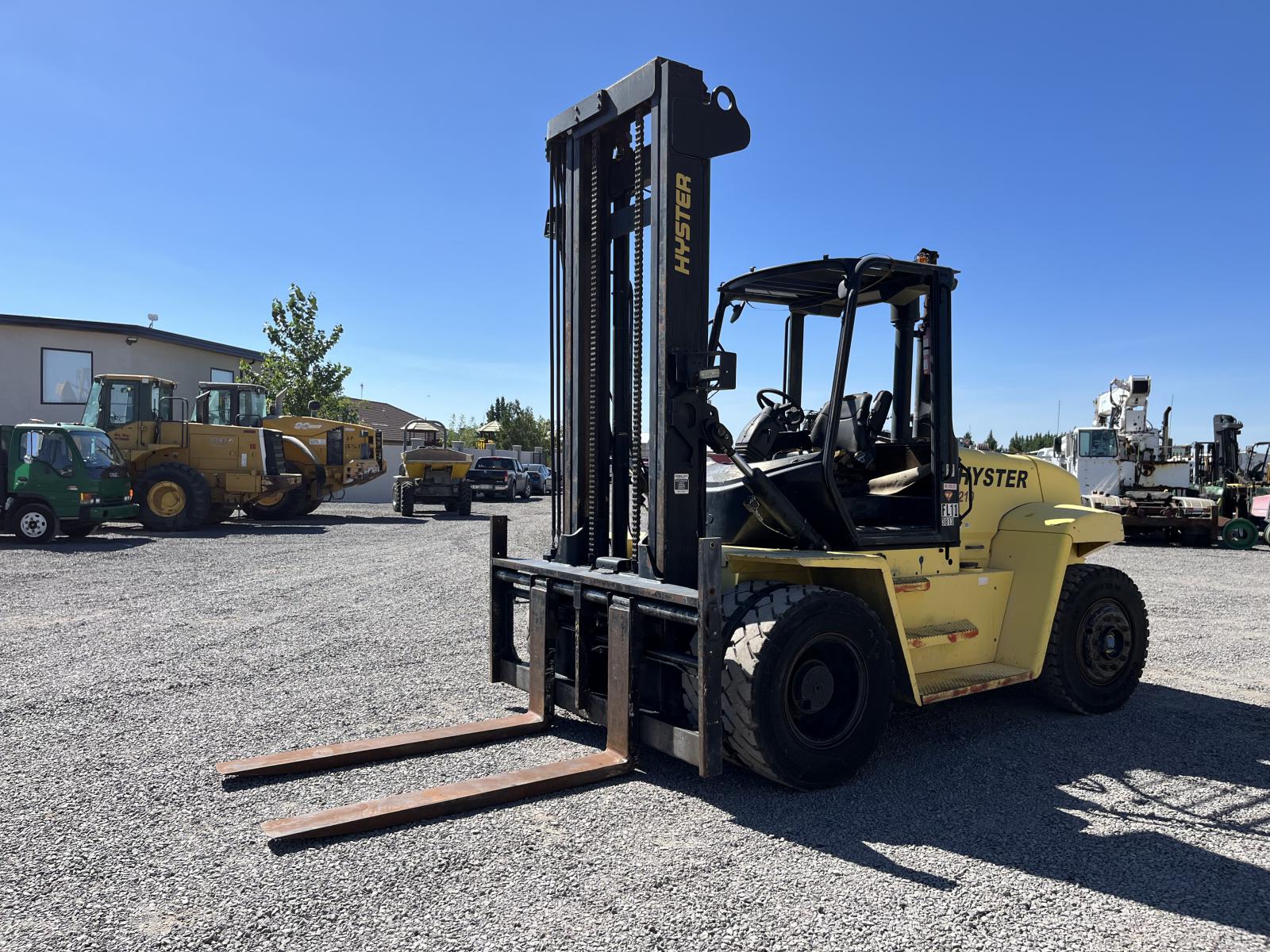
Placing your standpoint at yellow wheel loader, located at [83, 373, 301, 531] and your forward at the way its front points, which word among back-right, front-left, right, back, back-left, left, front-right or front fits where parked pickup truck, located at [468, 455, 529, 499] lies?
right

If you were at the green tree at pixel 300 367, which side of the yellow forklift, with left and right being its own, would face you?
right

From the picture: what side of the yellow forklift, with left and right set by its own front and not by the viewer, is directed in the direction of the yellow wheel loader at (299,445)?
right

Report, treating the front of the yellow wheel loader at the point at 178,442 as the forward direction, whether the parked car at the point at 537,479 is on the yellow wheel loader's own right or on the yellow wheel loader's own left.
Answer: on the yellow wheel loader's own right

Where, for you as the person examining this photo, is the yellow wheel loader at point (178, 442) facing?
facing away from the viewer and to the left of the viewer

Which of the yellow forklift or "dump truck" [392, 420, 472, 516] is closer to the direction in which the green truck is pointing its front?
the yellow forklift

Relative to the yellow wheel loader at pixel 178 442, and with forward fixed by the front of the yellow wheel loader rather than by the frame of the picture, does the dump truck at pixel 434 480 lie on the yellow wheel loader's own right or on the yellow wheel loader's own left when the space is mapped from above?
on the yellow wheel loader's own right

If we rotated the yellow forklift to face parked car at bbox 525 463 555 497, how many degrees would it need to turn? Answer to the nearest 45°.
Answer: approximately 135° to its right

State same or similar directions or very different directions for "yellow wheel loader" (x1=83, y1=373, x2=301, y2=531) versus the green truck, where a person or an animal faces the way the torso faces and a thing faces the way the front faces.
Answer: very different directions

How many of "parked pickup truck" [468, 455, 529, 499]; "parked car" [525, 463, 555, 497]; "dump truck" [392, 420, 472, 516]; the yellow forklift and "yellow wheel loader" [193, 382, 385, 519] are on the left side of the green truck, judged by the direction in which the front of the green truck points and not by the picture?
4

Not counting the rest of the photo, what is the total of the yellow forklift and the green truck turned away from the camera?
0

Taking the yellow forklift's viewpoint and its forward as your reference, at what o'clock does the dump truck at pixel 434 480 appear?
The dump truck is roughly at 4 o'clock from the yellow forklift.

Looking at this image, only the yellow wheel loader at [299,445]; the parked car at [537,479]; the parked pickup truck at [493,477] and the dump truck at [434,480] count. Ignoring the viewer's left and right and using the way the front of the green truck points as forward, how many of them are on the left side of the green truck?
4

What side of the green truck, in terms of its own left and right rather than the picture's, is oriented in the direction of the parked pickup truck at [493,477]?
left

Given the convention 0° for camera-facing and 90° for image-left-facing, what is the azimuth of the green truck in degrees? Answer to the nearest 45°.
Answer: approximately 315°

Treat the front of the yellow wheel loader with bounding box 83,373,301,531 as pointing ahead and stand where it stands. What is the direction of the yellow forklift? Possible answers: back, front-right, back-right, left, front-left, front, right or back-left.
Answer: back-left

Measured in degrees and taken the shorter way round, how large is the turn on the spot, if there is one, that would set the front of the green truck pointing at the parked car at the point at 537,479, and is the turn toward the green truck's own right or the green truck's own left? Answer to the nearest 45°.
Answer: approximately 90° to the green truck's own left
